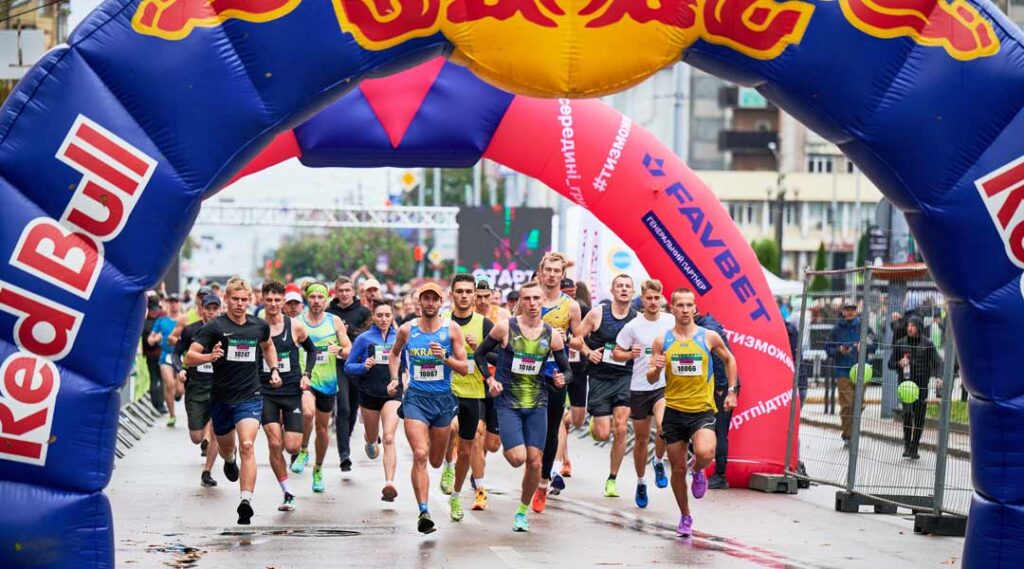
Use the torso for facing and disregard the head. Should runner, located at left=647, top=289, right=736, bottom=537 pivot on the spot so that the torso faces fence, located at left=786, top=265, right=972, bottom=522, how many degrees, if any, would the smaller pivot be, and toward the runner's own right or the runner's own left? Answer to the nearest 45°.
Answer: approximately 135° to the runner's own left

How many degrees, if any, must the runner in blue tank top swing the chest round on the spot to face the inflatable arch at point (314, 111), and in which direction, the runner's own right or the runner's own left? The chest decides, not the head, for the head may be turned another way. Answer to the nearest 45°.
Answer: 0° — they already face it

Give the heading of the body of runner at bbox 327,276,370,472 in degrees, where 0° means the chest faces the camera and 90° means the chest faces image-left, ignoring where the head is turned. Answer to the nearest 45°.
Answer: approximately 0°

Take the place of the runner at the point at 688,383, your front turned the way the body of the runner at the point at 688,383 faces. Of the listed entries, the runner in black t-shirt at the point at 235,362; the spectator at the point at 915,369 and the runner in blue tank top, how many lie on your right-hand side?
2

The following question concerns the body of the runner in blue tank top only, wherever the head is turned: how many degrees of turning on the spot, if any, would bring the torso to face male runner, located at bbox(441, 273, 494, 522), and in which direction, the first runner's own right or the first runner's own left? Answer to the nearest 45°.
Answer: approximately 135° to the first runner's own left

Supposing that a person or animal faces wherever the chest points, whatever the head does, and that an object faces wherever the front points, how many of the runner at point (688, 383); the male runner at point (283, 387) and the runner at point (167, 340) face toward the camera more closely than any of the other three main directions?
3

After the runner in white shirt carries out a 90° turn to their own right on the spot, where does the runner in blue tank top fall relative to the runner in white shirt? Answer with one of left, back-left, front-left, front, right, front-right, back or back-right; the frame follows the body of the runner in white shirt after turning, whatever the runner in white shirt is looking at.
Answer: front-left
